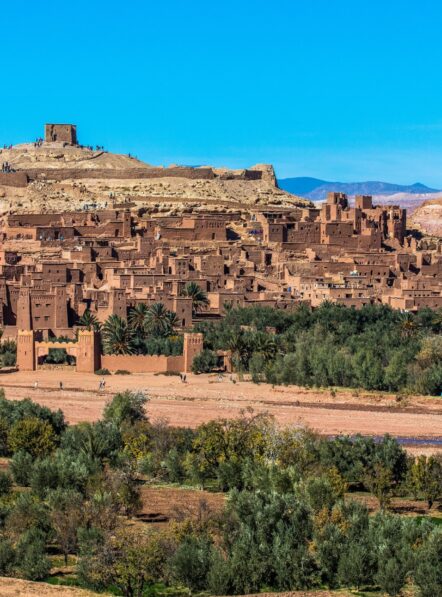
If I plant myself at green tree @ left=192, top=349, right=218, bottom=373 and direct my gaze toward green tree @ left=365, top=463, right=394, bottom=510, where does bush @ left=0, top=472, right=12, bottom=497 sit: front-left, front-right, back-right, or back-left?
front-right

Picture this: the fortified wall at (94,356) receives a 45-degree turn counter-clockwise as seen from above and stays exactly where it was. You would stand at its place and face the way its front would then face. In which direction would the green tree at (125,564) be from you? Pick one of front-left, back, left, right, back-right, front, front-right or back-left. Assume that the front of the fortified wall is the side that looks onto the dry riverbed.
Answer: front-right

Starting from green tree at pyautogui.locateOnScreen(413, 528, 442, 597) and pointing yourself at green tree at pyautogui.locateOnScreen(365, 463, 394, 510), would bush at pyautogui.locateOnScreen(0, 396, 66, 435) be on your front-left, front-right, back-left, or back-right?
front-left

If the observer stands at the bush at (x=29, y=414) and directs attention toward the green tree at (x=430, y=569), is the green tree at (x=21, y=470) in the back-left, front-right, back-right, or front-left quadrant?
front-right

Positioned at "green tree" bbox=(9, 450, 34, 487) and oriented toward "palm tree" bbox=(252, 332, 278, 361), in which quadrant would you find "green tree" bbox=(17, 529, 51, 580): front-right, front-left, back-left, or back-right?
back-right

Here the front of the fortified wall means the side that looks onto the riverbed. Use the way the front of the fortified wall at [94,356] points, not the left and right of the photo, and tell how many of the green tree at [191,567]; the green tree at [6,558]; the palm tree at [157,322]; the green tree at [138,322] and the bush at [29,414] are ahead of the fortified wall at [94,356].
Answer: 3

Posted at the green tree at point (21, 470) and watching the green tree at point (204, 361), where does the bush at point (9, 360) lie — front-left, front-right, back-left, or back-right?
front-left

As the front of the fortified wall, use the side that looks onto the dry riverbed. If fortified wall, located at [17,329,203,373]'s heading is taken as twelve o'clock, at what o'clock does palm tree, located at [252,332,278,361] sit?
The palm tree is roughly at 9 o'clock from the fortified wall.

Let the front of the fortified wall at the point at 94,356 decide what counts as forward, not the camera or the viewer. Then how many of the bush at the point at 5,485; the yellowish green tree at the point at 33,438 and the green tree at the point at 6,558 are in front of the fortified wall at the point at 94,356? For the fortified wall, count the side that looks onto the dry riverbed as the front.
3

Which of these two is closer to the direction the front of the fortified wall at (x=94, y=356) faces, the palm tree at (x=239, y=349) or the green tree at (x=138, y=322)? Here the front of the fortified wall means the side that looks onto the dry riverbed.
the palm tree

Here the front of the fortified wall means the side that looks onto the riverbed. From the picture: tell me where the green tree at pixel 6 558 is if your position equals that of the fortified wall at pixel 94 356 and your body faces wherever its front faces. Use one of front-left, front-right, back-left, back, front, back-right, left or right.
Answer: front

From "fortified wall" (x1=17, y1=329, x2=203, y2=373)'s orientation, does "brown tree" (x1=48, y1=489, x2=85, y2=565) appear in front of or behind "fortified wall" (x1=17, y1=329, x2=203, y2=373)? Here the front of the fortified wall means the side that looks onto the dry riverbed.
in front

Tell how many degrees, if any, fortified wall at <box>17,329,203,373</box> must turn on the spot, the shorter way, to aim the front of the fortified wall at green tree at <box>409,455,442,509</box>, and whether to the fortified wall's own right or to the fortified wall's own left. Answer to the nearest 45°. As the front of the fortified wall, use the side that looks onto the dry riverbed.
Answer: approximately 45° to the fortified wall's own left

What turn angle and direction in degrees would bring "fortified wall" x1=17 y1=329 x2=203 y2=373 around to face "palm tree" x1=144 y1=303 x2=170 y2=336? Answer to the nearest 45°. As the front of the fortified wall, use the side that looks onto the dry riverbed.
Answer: approximately 135° to its left

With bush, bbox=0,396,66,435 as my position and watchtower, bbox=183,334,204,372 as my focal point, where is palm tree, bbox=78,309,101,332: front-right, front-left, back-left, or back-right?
front-left

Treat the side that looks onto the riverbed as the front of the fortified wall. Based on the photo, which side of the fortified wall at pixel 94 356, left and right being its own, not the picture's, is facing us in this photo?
front

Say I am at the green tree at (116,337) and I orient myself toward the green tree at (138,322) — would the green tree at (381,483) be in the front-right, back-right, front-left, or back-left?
back-right

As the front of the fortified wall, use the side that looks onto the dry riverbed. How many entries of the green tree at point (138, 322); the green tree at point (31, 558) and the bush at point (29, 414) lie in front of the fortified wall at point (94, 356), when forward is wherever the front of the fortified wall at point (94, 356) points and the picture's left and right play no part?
2

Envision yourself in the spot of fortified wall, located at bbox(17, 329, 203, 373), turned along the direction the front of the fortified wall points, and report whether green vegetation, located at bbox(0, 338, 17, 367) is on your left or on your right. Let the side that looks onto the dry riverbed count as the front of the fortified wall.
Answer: on your right

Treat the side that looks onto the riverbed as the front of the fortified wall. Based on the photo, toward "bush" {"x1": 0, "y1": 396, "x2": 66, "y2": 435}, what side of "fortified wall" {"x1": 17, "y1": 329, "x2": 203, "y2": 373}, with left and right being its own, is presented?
front

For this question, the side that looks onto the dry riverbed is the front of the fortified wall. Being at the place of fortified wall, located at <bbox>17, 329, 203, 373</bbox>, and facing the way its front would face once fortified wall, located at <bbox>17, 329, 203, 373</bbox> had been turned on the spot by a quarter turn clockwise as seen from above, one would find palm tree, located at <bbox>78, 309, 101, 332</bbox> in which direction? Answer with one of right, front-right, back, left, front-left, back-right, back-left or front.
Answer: right

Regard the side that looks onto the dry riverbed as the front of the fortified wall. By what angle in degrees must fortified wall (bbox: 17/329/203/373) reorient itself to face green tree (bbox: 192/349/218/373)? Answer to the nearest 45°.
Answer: approximately 90° to its left
